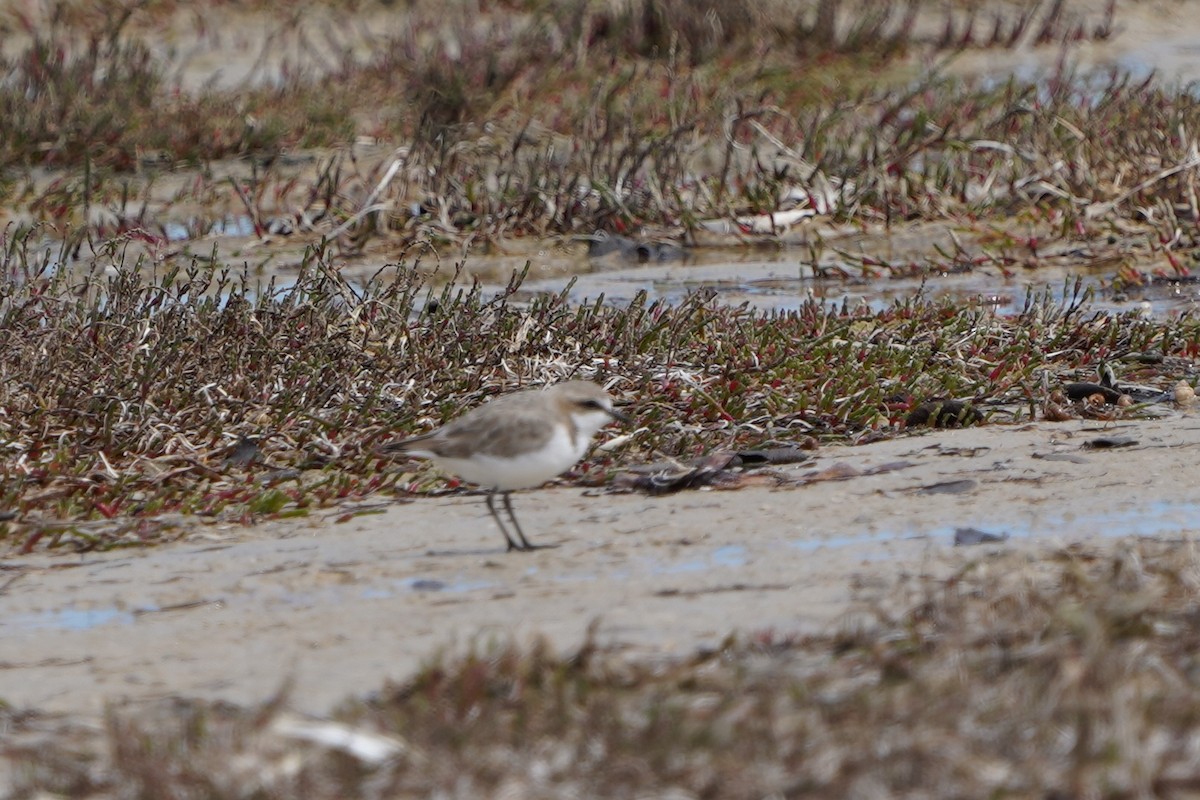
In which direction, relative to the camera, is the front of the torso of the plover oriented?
to the viewer's right
